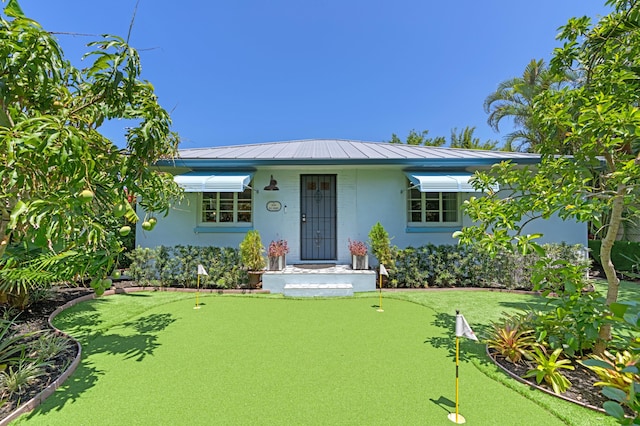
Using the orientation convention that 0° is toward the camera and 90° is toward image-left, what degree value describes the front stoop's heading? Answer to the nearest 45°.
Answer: approximately 0°

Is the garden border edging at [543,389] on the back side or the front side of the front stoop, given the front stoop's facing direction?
on the front side

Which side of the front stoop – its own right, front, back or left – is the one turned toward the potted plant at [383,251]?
left

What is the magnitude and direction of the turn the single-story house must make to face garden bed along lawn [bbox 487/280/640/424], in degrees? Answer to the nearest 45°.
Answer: approximately 45° to its left

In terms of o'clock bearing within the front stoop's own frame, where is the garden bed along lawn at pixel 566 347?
The garden bed along lawn is roughly at 11 o'clock from the front stoop.

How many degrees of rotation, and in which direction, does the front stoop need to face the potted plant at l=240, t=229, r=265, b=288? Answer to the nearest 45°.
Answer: approximately 90° to its right

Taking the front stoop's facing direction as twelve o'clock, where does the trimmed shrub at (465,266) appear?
The trimmed shrub is roughly at 9 o'clock from the front stoop.

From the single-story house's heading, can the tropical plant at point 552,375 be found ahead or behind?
ahead

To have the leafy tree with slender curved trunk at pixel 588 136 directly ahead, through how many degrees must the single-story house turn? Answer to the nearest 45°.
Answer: approximately 45° to its left
